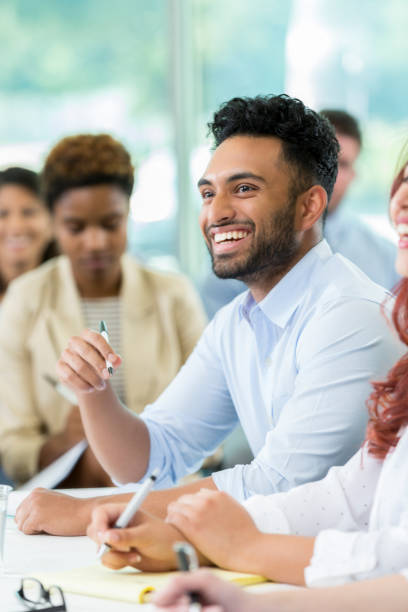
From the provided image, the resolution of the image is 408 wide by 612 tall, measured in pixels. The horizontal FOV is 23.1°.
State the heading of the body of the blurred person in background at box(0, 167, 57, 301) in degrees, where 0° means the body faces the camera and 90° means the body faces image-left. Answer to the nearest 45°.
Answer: approximately 0°

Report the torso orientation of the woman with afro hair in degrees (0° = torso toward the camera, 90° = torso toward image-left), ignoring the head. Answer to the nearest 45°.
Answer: approximately 0°

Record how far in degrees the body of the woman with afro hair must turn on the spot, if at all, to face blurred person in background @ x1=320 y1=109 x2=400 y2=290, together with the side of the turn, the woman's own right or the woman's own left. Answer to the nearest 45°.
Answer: approximately 135° to the woman's own left

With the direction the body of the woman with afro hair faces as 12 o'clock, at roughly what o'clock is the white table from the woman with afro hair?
The white table is roughly at 12 o'clock from the woman with afro hair.

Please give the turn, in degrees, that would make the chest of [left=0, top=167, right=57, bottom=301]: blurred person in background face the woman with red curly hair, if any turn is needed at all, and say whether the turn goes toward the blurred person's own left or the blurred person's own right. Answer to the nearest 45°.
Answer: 0° — they already face them

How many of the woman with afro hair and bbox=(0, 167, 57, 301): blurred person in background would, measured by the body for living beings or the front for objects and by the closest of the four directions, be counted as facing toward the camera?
2

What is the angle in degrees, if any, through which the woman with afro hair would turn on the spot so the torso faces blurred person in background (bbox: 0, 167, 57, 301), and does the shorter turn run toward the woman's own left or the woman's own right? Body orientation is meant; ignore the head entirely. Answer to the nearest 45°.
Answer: approximately 180°

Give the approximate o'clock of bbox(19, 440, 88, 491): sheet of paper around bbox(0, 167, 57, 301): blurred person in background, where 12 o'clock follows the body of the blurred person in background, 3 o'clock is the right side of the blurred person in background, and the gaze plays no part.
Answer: The sheet of paper is roughly at 12 o'clock from the blurred person in background.

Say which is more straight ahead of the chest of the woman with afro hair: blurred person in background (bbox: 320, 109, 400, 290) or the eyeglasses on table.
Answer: the eyeglasses on table
